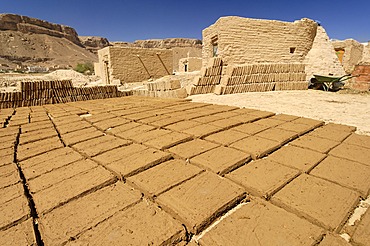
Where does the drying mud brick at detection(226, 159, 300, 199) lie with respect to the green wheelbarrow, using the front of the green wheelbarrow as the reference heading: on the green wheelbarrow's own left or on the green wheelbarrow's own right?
on the green wheelbarrow's own left

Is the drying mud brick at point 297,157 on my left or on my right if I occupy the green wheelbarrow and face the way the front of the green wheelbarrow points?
on my left

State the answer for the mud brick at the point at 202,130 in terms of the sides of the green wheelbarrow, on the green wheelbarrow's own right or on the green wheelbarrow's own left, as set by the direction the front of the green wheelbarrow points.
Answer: on the green wheelbarrow's own left

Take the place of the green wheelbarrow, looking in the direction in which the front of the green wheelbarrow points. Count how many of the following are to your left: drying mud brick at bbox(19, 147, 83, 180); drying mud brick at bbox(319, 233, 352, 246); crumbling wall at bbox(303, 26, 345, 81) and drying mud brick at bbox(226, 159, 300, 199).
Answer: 3

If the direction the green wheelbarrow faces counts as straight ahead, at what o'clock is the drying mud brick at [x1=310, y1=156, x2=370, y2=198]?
The drying mud brick is roughly at 9 o'clock from the green wheelbarrow.

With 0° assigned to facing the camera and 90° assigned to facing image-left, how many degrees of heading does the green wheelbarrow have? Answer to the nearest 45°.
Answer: approximately 90°

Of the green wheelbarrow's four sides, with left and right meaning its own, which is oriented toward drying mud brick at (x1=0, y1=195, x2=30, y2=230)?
left

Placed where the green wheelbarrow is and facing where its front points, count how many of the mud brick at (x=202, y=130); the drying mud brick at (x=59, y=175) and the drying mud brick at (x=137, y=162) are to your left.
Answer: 3

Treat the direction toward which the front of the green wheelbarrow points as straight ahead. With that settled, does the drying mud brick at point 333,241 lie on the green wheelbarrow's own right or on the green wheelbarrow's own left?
on the green wheelbarrow's own left

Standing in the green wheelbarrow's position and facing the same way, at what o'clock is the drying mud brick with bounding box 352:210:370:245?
The drying mud brick is roughly at 9 o'clock from the green wheelbarrow.

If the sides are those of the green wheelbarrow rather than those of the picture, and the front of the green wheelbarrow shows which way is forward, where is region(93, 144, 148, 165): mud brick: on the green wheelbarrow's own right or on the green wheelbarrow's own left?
on the green wheelbarrow's own left

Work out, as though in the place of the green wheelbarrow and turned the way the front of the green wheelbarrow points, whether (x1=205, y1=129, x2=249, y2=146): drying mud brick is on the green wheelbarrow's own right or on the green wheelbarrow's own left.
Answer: on the green wheelbarrow's own left
